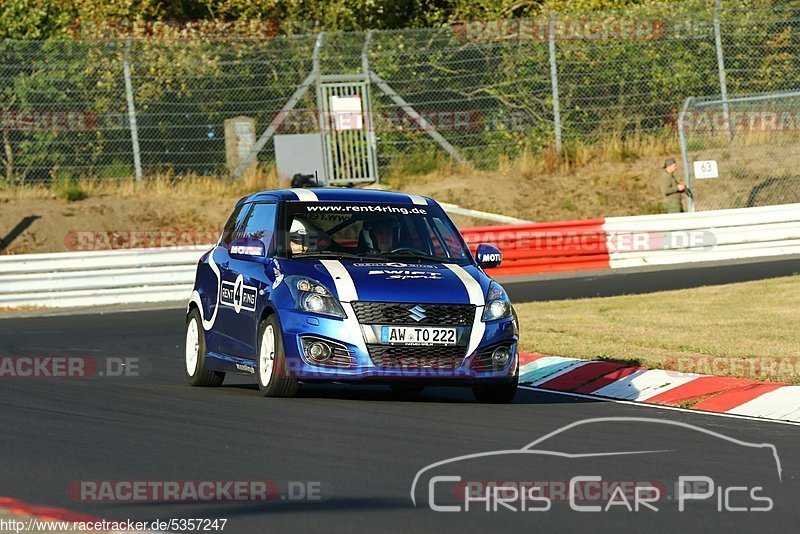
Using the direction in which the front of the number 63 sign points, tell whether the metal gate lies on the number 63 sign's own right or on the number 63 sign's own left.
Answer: on the number 63 sign's own right

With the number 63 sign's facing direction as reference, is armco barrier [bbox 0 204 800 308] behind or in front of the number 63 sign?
in front

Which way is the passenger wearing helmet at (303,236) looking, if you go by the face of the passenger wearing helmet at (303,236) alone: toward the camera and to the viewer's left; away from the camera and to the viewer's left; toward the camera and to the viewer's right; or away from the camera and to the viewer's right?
toward the camera and to the viewer's left

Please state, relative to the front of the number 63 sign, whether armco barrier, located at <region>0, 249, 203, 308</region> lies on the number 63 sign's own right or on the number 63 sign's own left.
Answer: on the number 63 sign's own right

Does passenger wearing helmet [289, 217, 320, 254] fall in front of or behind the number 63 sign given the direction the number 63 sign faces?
in front

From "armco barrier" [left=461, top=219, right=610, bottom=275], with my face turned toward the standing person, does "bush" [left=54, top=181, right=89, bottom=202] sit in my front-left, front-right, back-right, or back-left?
back-left

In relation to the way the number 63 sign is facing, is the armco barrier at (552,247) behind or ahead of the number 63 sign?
ahead

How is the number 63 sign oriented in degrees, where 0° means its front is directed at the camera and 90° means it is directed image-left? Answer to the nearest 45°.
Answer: approximately 0°
